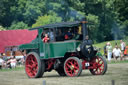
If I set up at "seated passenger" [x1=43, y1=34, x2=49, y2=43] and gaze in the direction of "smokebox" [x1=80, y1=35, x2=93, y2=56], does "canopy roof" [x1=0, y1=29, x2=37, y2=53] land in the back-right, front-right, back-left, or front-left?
back-left

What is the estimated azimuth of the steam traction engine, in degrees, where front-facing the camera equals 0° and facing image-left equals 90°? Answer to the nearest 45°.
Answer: approximately 315°

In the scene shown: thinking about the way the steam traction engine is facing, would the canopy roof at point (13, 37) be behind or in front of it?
behind
